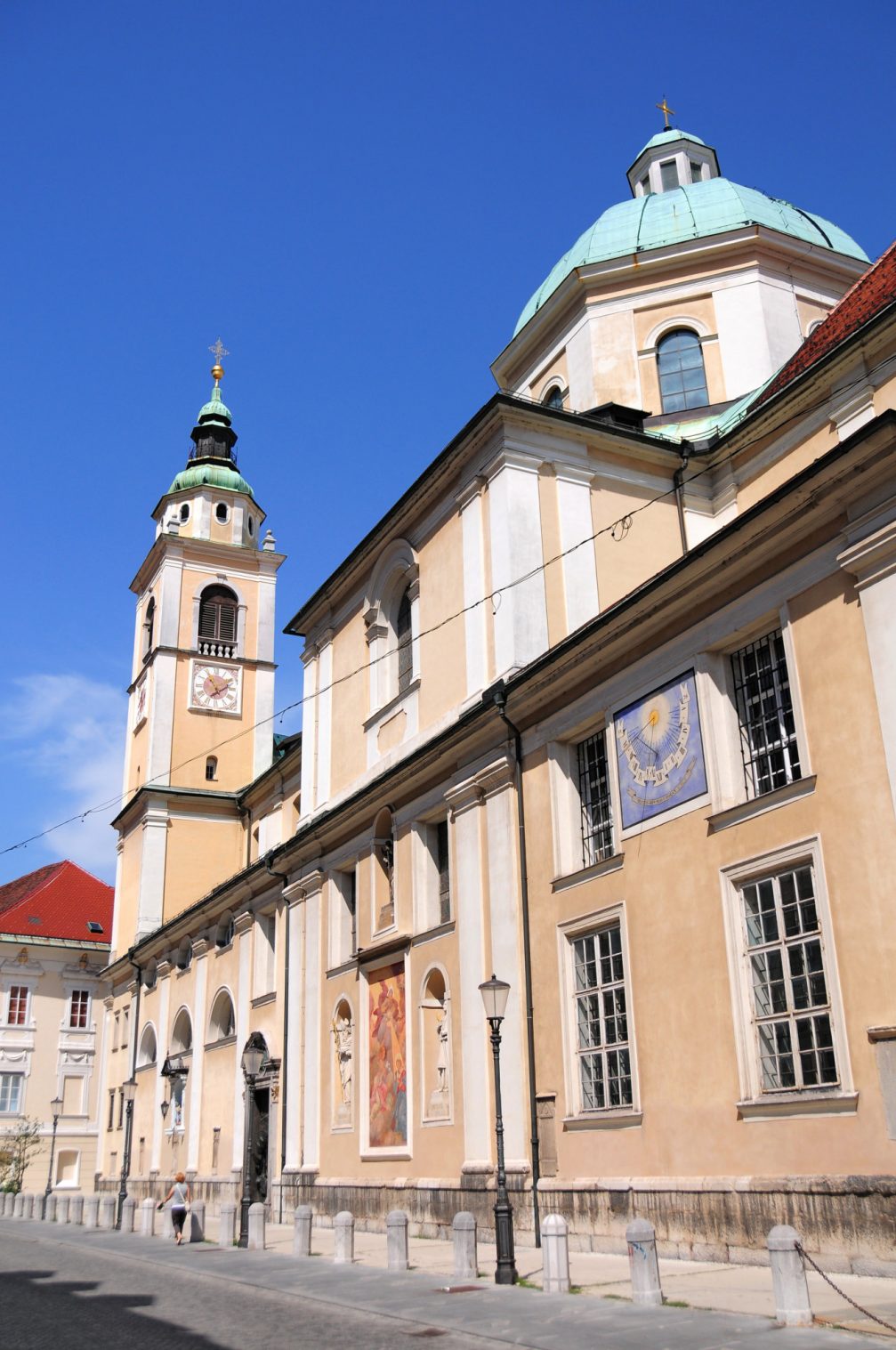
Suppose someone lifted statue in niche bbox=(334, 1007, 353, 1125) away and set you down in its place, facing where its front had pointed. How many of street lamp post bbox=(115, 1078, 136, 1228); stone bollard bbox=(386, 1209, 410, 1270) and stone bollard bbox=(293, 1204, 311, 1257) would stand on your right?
1

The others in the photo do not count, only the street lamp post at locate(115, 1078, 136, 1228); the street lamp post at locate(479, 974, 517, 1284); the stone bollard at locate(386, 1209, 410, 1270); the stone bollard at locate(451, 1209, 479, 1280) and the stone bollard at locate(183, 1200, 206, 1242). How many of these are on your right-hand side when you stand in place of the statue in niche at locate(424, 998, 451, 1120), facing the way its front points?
2

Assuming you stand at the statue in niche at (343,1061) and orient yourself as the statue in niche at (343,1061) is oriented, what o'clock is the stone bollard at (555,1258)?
The stone bollard is roughly at 10 o'clock from the statue in niche.

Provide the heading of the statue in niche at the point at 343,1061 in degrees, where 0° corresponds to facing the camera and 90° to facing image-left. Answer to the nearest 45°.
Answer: approximately 45°

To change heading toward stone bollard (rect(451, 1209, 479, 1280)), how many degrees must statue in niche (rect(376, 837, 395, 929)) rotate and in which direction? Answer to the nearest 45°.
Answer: approximately 45° to its left

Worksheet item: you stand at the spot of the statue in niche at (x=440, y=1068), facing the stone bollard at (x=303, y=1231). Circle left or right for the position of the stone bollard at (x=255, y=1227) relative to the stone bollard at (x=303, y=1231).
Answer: right

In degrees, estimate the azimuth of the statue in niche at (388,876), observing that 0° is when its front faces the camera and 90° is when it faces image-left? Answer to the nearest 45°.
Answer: approximately 45°

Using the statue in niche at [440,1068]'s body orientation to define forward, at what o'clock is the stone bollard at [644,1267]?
The stone bollard is roughly at 10 o'clock from the statue in niche.
